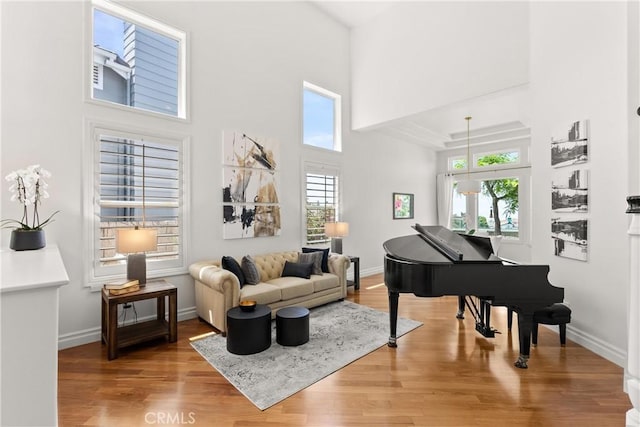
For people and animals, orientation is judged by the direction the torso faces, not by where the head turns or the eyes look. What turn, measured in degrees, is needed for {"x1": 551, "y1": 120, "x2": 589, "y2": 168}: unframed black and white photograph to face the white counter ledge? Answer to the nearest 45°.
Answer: approximately 45° to its left

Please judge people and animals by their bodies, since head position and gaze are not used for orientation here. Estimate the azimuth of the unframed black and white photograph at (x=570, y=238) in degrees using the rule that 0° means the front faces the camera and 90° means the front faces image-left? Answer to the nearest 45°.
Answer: approximately 45°

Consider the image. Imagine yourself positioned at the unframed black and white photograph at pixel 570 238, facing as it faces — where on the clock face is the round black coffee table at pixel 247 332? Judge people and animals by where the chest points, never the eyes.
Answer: The round black coffee table is roughly at 12 o'clock from the unframed black and white photograph.

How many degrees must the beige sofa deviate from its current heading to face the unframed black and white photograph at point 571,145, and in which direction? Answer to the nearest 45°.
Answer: approximately 45° to its left

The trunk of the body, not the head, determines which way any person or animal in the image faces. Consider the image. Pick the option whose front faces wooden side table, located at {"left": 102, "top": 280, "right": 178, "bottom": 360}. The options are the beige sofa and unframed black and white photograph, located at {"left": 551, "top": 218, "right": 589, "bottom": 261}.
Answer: the unframed black and white photograph

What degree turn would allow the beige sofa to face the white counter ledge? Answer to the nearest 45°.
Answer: approximately 45° to its right

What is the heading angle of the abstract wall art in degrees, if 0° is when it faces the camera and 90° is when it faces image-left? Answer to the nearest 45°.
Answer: approximately 315°

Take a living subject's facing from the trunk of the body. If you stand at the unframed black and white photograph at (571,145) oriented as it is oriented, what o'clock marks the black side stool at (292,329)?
The black side stool is roughly at 12 o'clock from the unframed black and white photograph.

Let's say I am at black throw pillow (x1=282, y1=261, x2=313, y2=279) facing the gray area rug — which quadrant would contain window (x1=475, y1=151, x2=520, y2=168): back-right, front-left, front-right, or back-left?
back-left

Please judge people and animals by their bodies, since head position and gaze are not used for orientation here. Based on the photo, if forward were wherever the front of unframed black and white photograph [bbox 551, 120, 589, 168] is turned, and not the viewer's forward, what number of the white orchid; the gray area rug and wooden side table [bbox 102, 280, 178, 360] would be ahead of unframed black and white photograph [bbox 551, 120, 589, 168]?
3

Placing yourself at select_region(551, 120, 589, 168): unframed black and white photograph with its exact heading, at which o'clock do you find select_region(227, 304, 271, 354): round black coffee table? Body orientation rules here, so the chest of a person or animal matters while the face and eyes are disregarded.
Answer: The round black coffee table is roughly at 12 o'clock from the unframed black and white photograph.
